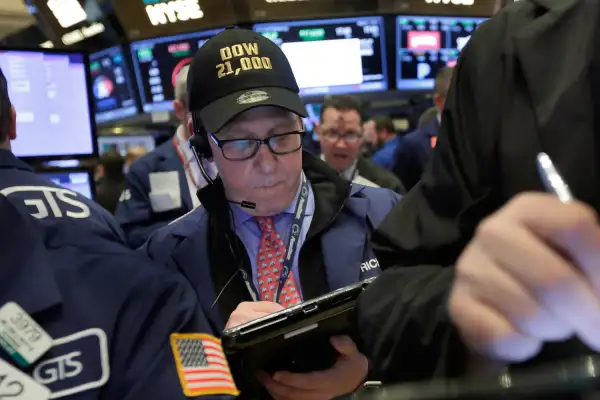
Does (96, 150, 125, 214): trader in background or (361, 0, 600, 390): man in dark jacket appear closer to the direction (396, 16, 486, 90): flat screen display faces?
the man in dark jacket

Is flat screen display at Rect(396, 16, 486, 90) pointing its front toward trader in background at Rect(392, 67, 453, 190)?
yes

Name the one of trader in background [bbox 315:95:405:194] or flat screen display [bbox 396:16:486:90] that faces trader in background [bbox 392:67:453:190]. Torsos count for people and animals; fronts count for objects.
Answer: the flat screen display

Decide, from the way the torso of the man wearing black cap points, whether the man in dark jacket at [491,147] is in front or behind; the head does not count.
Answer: in front

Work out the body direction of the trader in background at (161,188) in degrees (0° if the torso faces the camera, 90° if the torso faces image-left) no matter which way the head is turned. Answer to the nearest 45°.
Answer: approximately 315°

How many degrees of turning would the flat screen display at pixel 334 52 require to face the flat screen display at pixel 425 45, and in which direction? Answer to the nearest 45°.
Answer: approximately 135° to its left

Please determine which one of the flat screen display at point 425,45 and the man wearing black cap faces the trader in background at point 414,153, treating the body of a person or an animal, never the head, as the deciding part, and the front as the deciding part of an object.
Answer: the flat screen display

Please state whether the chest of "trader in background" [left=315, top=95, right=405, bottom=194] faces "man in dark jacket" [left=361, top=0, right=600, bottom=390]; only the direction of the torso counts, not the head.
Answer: yes
